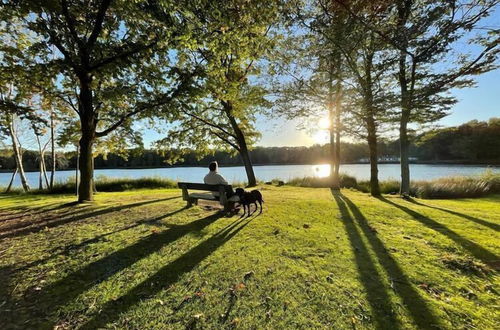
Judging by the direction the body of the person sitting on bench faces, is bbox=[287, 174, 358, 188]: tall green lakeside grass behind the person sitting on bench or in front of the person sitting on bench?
in front

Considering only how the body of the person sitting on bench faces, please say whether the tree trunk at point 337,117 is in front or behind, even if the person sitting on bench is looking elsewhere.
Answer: in front

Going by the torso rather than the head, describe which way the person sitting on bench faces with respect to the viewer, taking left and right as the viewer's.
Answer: facing away from the viewer and to the right of the viewer

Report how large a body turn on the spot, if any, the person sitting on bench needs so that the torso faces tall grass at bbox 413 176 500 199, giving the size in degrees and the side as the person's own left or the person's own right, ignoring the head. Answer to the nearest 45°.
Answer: approximately 45° to the person's own right
